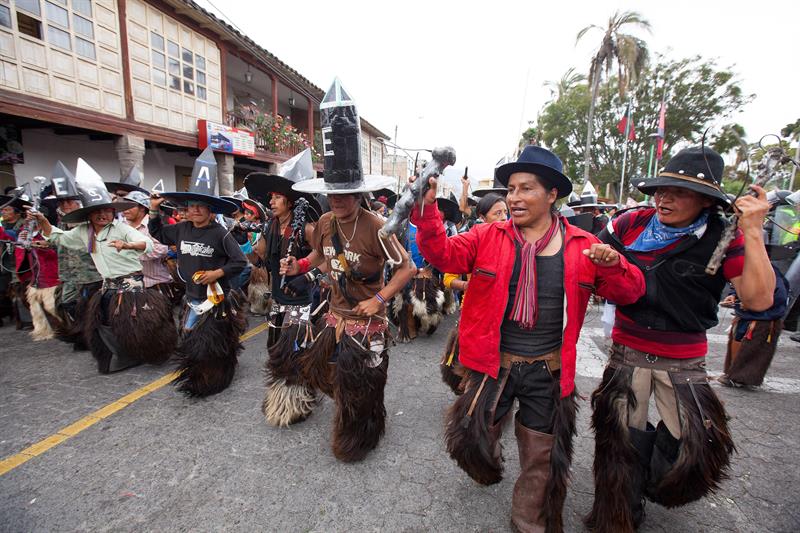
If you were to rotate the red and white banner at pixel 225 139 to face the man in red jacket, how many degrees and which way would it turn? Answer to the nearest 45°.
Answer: approximately 45° to its right

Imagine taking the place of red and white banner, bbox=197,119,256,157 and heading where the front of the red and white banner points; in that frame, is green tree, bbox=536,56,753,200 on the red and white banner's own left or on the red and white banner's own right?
on the red and white banner's own left

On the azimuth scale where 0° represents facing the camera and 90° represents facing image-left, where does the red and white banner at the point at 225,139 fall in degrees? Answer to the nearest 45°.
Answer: approximately 315°

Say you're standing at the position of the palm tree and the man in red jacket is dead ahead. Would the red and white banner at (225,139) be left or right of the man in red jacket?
right
